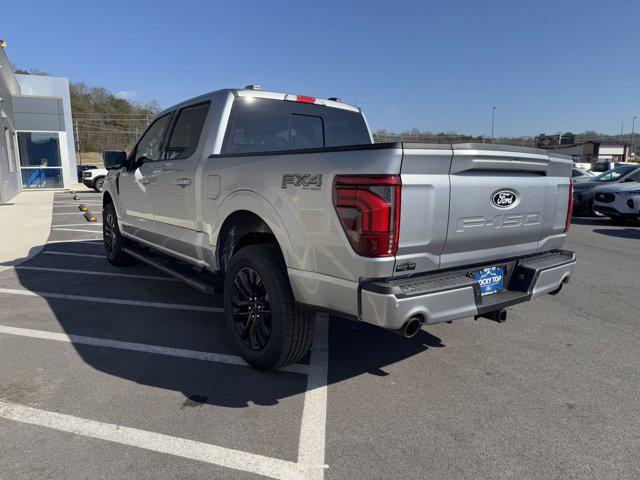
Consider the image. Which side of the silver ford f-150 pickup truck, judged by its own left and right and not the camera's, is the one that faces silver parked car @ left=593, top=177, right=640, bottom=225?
right

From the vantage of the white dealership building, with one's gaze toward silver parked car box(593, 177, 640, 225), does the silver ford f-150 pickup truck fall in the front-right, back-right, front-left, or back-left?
front-right

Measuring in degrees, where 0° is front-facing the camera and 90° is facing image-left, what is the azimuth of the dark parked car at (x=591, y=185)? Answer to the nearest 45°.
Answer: approximately 45°

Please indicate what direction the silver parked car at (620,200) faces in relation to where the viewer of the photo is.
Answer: facing the viewer and to the left of the viewer

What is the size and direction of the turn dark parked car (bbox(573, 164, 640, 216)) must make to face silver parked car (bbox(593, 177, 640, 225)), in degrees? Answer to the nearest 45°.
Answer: approximately 45° to its left

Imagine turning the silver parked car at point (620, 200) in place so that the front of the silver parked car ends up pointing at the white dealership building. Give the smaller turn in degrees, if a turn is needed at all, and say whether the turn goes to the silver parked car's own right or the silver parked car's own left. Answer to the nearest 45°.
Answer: approximately 45° to the silver parked car's own right

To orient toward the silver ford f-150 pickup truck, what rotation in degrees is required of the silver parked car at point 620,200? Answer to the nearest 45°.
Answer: approximately 45° to its left

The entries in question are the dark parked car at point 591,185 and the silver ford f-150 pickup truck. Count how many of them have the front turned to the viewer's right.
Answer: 0

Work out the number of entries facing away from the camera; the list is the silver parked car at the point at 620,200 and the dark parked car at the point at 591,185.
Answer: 0

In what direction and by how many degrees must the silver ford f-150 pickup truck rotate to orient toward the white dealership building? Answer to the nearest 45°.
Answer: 0° — it already faces it

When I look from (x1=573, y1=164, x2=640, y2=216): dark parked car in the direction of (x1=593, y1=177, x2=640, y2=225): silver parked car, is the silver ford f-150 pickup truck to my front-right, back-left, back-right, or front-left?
front-right

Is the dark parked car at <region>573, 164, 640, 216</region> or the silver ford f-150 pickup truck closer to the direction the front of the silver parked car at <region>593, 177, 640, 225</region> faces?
the silver ford f-150 pickup truck

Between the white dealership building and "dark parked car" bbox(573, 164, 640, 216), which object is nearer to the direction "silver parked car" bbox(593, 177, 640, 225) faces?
the white dealership building

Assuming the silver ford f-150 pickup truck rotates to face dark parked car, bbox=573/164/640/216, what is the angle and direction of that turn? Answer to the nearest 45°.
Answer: approximately 90° to its right

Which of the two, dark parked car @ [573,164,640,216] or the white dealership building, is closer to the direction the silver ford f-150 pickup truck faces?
the white dealership building

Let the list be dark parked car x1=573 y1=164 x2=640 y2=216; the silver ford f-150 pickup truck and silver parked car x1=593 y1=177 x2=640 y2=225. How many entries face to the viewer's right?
0

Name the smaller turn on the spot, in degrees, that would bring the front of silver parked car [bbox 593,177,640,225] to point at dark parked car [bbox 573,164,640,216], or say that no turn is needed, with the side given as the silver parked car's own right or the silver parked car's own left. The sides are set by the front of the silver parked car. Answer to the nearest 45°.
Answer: approximately 135° to the silver parked car's own right

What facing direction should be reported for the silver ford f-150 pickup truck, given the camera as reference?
facing away from the viewer and to the left of the viewer
